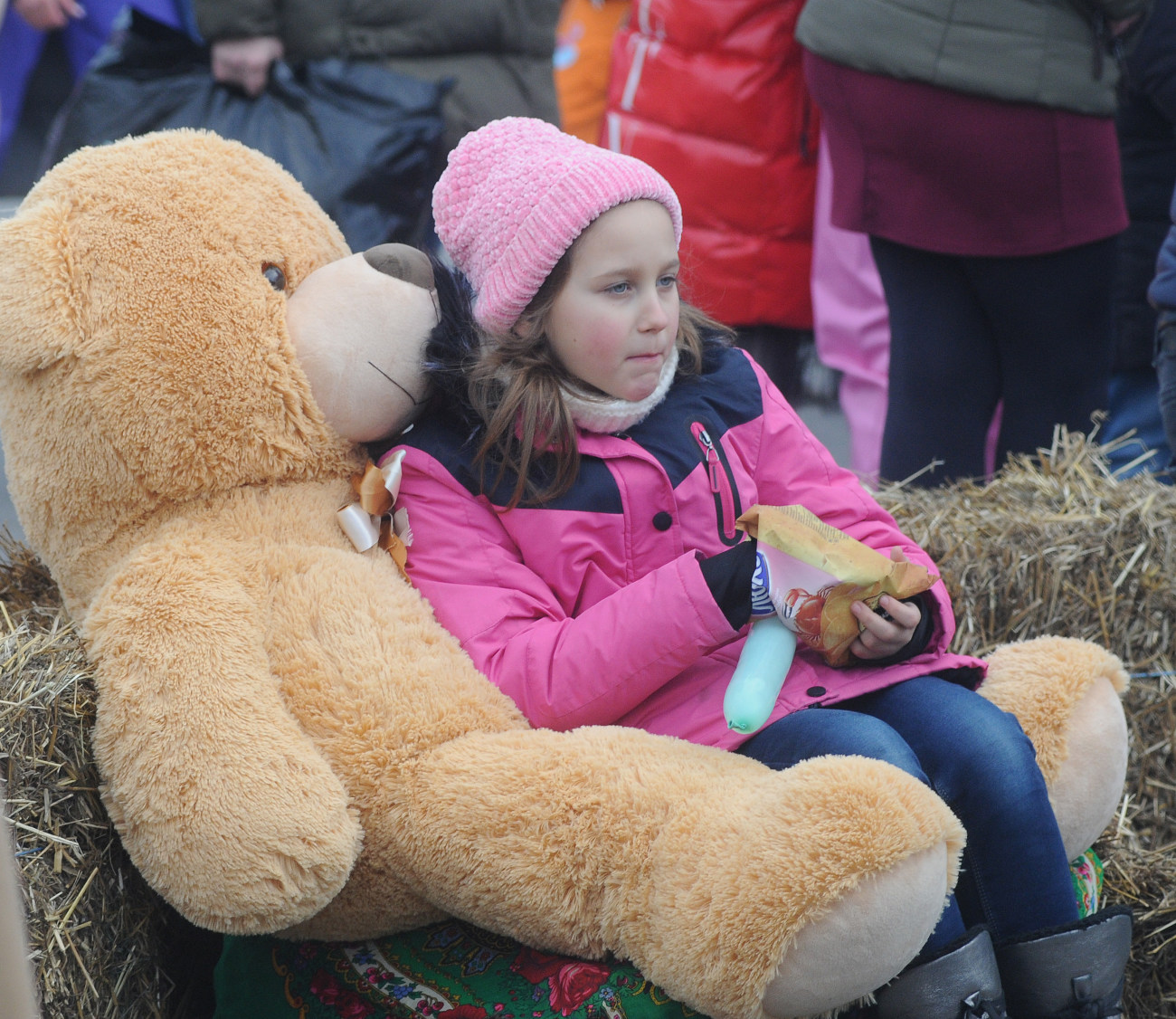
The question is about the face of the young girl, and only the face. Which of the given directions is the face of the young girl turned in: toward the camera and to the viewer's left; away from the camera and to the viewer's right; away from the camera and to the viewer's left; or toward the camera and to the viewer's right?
toward the camera and to the viewer's right

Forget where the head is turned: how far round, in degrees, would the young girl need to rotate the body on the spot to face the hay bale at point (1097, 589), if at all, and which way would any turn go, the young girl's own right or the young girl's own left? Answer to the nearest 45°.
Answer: approximately 90° to the young girl's own left

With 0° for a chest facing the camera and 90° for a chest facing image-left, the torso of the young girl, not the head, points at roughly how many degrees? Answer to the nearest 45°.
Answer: approximately 315°

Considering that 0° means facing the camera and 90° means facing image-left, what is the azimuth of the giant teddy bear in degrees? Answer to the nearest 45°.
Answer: approximately 270°

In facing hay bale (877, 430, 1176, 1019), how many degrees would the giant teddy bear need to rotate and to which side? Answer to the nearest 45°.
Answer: approximately 45° to its left
